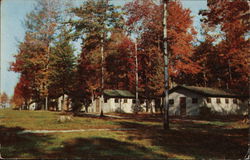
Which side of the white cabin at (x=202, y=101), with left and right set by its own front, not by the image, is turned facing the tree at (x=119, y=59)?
right

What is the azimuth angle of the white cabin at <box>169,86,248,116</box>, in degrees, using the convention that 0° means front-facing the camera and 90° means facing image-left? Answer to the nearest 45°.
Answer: approximately 45°

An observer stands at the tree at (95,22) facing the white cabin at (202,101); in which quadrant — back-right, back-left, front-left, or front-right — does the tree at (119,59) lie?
front-left

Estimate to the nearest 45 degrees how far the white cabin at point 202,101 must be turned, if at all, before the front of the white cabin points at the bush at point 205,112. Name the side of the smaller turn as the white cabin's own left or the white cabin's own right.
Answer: approximately 45° to the white cabin's own left
